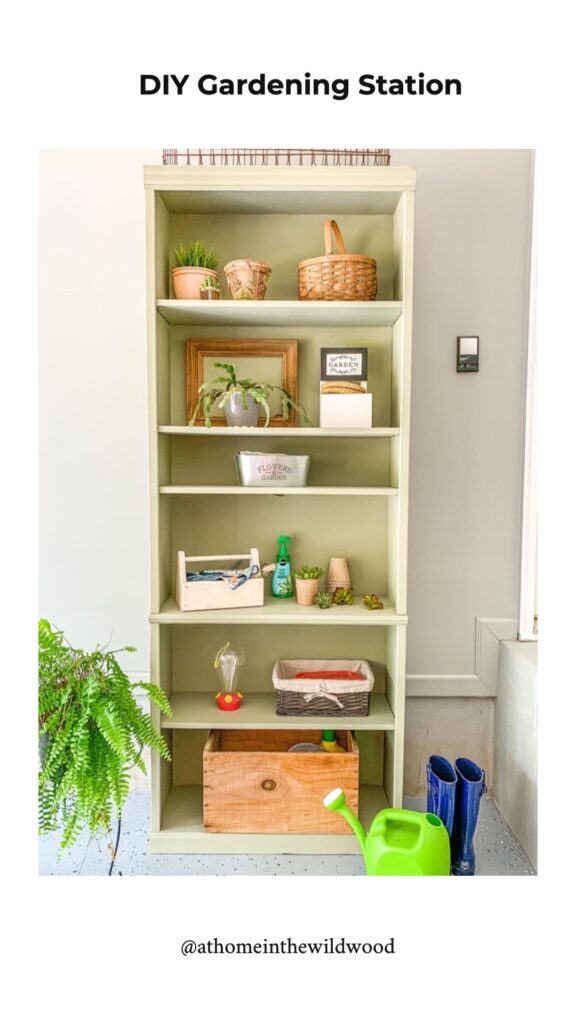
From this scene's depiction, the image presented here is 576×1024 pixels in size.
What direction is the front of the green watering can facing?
to the viewer's left

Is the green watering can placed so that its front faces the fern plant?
yes

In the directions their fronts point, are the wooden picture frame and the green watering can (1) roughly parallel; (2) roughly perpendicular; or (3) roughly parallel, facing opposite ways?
roughly perpendicular
